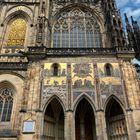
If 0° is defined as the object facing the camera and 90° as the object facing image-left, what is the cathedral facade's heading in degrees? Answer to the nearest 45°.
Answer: approximately 0°
